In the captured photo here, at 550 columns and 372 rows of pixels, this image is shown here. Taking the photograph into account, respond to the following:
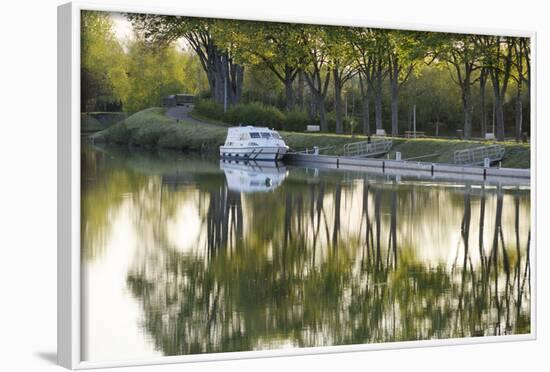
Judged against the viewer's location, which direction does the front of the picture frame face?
facing the viewer and to the right of the viewer
